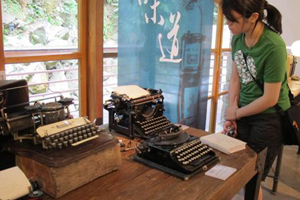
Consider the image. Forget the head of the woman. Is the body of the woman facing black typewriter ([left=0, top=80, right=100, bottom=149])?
yes

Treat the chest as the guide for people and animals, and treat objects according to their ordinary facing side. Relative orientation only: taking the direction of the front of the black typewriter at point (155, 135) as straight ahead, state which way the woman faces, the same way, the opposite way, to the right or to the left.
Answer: to the right

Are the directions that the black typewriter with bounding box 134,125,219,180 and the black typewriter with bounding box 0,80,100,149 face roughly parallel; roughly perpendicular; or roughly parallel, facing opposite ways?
roughly parallel

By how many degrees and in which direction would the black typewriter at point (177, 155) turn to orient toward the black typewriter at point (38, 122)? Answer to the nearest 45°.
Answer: approximately 135° to its right

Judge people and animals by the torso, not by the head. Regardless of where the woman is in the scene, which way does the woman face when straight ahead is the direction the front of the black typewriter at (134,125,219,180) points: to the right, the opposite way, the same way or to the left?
to the right

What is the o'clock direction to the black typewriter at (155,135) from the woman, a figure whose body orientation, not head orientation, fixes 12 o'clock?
The black typewriter is roughly at 12 o'clock from the woman.

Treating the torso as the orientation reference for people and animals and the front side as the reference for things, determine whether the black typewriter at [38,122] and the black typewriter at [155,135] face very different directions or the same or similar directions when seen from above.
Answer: same or similar directions

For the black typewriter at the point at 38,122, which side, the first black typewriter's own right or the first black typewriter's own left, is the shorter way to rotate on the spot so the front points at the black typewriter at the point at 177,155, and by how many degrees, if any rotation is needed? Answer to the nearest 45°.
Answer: approximately 45° to the first black typewriter's own left

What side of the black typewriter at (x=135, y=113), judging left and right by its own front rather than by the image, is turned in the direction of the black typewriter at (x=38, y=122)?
right

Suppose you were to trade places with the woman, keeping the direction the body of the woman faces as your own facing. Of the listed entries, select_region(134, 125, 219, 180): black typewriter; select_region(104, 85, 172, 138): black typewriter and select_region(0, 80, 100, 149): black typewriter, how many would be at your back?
0

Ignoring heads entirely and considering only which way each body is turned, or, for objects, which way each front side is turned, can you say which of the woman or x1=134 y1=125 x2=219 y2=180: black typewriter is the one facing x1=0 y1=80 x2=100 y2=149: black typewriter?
the woman

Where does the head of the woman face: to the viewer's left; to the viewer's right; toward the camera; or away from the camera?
to the viewer's left

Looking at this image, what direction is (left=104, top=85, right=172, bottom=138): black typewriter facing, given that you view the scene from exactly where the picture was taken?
facing the viewer and to the right of the viewer

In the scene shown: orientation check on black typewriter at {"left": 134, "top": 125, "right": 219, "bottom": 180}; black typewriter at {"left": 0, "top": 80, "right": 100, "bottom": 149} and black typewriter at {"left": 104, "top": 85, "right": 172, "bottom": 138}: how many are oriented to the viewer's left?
0

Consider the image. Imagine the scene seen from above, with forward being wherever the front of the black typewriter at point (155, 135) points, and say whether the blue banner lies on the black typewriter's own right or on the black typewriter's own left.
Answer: on the black typewriter's own left
